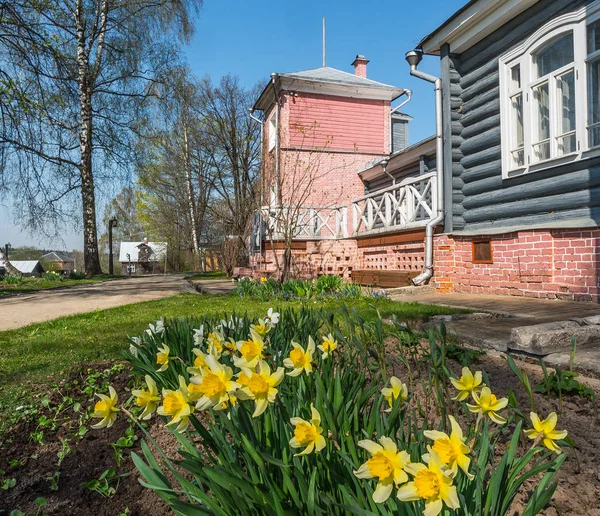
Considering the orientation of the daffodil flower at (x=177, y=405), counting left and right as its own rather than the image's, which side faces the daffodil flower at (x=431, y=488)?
left

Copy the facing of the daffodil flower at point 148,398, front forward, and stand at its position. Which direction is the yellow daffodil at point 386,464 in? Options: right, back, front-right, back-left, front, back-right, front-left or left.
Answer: back-left

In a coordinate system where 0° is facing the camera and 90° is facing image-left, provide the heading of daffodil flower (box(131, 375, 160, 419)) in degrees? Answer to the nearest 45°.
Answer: approximately 90°

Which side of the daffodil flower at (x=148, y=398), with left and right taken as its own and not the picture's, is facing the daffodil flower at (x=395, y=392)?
back

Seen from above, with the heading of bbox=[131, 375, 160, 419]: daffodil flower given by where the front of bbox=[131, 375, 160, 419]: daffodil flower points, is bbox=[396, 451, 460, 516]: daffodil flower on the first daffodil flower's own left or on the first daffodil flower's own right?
on the first daffodil flower's own left

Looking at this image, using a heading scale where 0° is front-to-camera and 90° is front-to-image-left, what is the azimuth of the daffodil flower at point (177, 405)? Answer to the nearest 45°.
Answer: approximately 45°
